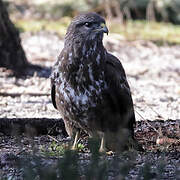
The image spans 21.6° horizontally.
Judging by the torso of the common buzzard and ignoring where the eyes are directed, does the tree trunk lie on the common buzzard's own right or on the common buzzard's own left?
on the common buzzard's own right

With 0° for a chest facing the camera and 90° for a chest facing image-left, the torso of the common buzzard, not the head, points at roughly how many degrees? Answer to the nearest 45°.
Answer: approximately 45°
